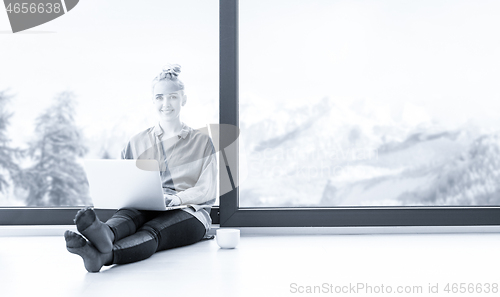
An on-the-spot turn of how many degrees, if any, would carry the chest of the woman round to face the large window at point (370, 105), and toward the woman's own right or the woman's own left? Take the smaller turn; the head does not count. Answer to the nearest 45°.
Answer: approximately 135° to the woman's own left

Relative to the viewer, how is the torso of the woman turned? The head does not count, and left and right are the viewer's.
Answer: facing the viewer and to the left of the viewer
